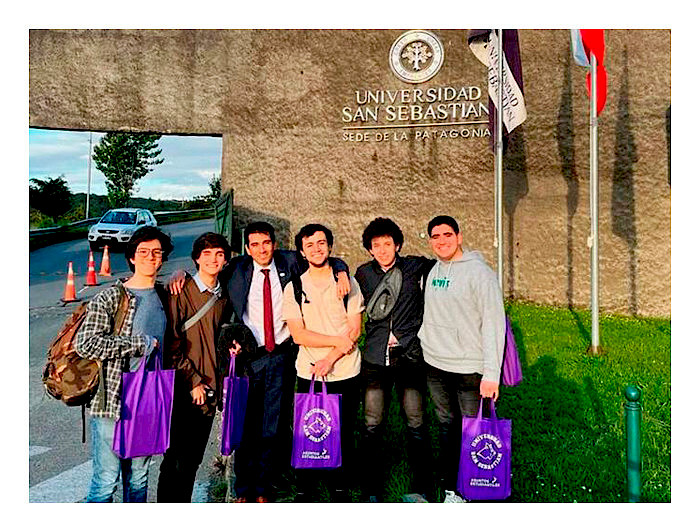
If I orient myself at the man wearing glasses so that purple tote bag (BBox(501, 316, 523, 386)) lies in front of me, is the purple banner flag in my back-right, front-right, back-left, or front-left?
front-left

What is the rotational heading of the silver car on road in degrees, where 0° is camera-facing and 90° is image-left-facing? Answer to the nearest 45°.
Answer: approximately 45°

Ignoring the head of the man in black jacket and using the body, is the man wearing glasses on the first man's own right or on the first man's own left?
on the first man's own right

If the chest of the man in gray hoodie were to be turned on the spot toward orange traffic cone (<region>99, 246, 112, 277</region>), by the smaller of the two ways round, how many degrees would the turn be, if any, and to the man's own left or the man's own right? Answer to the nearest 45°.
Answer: approximately 90° to the man's own right

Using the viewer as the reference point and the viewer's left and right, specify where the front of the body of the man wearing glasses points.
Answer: facing the viewer and to the right of the viewer

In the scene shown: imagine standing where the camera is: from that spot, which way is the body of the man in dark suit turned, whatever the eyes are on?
toward the camera

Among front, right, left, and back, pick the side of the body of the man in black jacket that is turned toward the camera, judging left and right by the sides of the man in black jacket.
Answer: front

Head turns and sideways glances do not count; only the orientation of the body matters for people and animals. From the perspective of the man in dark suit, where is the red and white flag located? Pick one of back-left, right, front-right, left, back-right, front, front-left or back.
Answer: back-left

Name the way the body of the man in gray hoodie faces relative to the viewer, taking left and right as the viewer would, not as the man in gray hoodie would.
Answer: facing the viewer and to the left of the viewer

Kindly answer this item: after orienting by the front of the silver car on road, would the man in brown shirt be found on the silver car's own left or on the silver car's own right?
on the silver car's own left

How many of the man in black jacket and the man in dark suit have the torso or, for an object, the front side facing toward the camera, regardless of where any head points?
2

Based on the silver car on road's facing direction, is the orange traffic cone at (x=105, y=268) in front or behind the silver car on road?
in front
